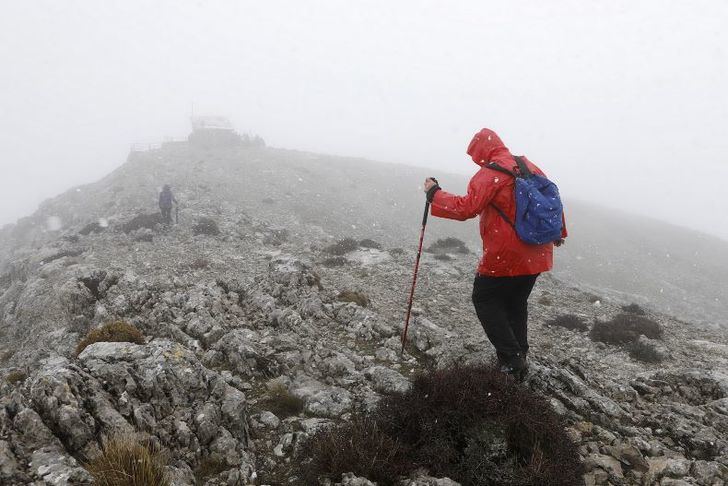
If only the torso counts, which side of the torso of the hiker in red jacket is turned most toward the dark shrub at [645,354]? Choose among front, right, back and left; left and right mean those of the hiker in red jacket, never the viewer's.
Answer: right

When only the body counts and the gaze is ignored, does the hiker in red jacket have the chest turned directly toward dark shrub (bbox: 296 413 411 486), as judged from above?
no

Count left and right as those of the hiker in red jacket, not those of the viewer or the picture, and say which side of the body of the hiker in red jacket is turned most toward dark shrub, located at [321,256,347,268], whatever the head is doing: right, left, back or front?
front

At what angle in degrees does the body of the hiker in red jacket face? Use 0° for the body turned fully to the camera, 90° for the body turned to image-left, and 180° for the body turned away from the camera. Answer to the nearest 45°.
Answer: approximately 135°

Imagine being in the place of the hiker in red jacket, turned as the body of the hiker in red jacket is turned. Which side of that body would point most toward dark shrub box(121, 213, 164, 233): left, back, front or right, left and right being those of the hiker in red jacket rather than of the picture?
front

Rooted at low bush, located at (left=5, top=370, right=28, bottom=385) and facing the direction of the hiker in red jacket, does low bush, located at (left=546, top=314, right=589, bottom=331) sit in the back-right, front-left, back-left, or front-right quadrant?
front-left

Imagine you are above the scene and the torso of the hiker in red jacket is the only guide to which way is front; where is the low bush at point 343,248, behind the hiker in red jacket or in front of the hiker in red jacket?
in front

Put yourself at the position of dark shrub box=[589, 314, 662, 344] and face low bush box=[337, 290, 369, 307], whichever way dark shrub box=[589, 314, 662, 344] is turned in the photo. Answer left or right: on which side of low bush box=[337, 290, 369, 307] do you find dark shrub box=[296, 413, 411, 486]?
left

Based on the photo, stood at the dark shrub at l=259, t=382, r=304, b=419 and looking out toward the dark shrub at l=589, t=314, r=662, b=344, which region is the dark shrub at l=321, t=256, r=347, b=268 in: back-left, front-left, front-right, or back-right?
front-left

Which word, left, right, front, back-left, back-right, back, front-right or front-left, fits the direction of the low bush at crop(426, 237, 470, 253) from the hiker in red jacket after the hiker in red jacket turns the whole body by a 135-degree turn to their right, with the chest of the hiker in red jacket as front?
left

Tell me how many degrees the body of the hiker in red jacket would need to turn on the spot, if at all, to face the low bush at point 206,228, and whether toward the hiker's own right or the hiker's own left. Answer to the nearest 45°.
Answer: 0° — they already face it

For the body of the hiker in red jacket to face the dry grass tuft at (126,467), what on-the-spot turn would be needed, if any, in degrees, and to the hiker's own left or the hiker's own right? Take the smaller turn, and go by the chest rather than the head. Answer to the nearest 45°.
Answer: approximately 90° to the hiker's own left

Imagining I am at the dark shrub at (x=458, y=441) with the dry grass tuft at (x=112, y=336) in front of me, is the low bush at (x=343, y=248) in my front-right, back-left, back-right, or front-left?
front-right

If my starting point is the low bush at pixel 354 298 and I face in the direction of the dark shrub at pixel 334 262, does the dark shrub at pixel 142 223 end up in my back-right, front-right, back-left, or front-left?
front-left
